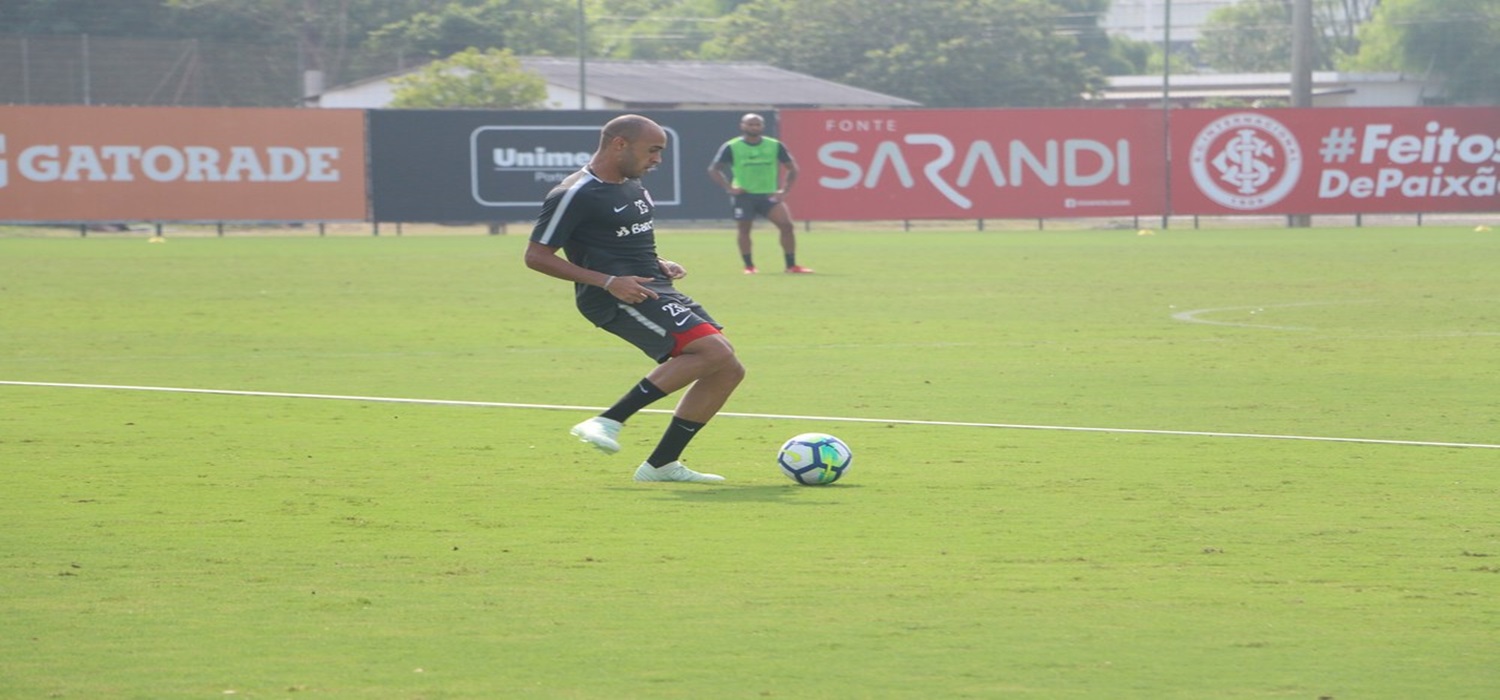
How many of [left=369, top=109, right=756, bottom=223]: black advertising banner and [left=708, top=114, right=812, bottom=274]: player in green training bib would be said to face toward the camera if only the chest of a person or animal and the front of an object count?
2

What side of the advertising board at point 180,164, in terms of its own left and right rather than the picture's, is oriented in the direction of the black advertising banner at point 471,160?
left

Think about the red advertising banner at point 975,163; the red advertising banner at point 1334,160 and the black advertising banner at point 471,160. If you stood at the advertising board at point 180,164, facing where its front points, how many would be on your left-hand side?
3

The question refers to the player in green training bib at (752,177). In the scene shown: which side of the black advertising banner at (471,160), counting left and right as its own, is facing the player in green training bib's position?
front

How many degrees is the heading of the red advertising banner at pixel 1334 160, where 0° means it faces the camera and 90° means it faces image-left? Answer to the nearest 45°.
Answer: approximately 0°

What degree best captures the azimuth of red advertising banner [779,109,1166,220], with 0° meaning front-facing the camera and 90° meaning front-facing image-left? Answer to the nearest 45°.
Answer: approximately 0°

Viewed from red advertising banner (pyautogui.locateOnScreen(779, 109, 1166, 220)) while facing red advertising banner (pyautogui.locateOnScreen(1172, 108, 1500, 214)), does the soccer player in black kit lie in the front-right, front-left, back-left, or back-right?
back-right
